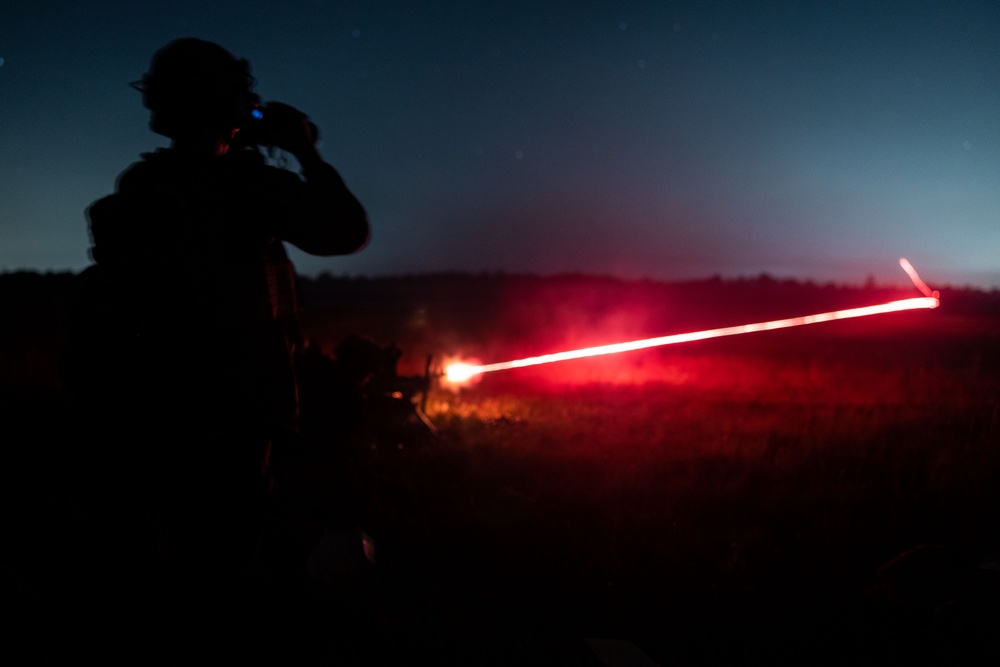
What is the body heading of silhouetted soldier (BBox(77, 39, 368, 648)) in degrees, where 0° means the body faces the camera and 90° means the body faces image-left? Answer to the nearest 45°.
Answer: approximately 225°
